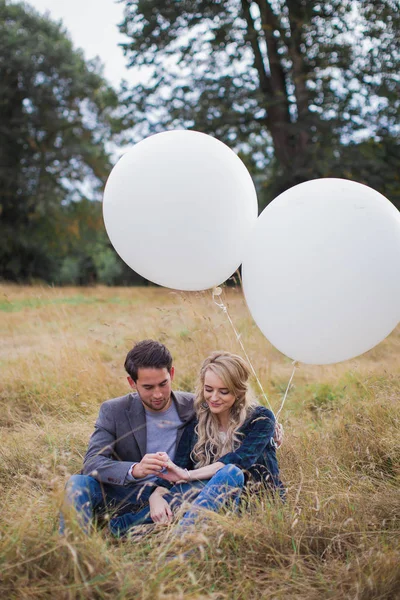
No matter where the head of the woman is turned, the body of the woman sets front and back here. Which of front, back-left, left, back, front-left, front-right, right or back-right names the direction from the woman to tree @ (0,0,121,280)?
back-right

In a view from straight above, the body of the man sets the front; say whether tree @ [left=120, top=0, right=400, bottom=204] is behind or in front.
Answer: behind

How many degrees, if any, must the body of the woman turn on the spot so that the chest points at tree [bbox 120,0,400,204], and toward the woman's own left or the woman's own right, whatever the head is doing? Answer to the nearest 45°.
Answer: approximately 135° to the woman's own right

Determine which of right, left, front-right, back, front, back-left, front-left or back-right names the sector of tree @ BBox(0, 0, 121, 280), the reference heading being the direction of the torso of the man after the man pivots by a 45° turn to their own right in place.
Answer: back-right
